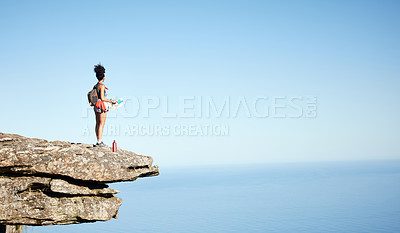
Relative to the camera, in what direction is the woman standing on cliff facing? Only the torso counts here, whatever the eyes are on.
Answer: to the viewer's right
